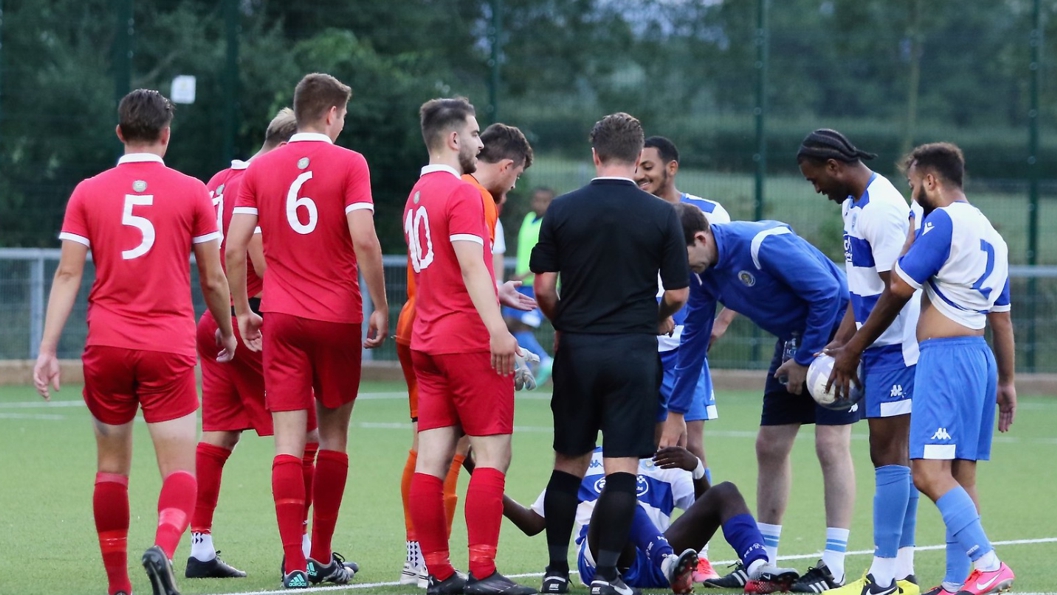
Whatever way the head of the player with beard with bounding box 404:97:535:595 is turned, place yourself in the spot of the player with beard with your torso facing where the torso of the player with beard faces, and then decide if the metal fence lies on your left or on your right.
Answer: on your left

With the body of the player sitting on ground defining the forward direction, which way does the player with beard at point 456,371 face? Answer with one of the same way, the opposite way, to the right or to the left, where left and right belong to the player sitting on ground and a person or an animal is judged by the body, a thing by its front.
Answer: to the left

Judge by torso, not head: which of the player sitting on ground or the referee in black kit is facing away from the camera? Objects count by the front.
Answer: the referee in black kit

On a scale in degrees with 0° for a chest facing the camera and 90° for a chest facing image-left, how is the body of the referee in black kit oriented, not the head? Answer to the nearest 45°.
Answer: approximately 180°

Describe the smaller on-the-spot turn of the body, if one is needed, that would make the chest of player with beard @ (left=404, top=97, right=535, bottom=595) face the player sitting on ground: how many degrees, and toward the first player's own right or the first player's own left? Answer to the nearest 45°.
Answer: approximately 45° to the first player's own right

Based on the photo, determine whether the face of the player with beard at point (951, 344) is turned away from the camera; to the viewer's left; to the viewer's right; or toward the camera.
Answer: to the viewer's left

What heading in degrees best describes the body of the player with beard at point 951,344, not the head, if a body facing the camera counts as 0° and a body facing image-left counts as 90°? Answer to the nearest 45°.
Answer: approximately 135°

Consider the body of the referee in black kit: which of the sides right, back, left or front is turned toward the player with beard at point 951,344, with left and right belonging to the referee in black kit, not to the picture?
right

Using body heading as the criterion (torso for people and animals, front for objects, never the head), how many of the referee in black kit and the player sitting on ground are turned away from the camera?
1

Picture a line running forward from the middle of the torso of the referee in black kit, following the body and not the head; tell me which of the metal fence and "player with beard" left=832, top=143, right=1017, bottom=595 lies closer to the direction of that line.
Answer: the metal fence

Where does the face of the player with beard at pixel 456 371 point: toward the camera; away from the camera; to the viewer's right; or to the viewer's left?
to the viewer's right

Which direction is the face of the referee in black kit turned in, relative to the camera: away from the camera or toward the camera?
away from the camera

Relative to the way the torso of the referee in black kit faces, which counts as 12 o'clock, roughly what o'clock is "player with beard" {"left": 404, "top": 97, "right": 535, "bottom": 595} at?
The player with beard is roughly at 9 o'clock from the referee in black kit.
